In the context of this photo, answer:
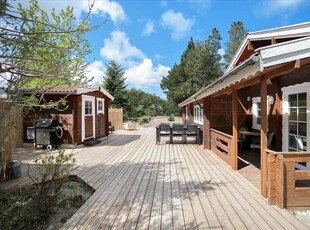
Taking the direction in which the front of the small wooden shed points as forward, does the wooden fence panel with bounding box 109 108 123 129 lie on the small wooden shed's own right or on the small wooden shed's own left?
on the small wooden shed's own left

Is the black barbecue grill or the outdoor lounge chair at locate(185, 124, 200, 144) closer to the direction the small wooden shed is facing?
the outdoor lounge chair

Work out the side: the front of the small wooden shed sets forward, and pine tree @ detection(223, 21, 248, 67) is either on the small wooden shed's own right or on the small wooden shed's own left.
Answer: on the small wooden shed's own left

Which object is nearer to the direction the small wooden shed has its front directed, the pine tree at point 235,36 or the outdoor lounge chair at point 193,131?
the outdoor lounge chair

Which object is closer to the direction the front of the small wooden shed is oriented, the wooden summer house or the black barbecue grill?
the wooden summer house

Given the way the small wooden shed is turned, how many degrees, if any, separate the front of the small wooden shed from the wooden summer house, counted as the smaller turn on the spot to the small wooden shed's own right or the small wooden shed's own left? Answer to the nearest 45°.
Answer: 0° — it already faces it

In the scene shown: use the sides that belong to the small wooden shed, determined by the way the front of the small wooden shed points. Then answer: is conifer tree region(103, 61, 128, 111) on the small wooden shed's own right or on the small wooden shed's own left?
on the small wooden shed's own left

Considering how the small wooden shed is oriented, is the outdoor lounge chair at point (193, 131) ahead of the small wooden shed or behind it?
ahead

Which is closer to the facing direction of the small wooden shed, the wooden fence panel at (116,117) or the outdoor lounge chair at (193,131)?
the outdoor lounge chair
